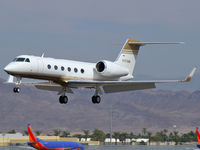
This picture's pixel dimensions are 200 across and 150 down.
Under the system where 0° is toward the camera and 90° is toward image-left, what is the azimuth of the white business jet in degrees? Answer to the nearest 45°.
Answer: approximately 45°
